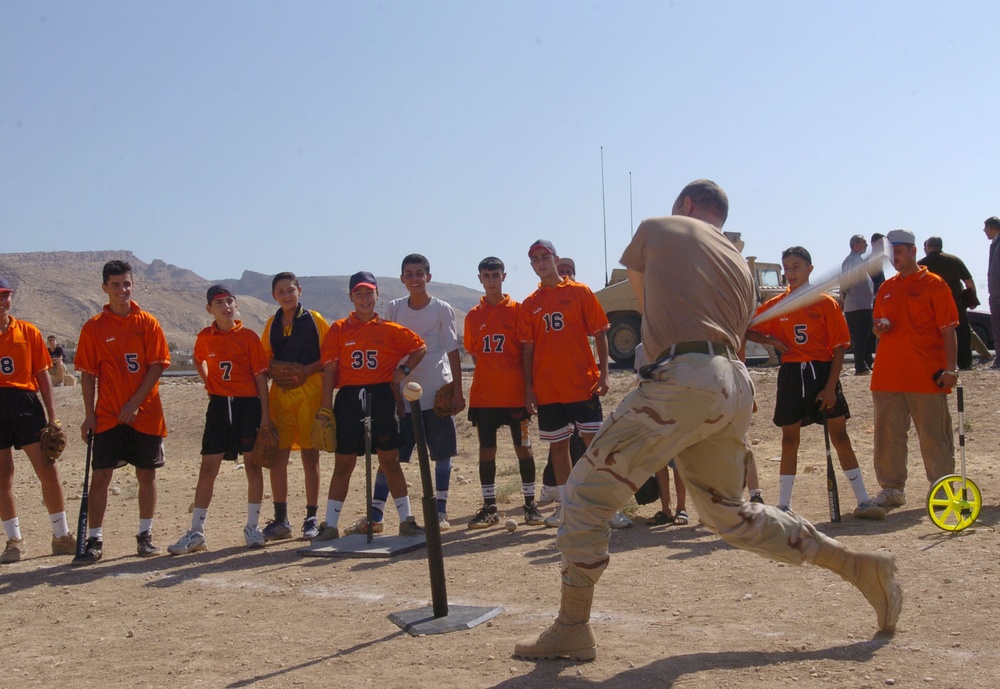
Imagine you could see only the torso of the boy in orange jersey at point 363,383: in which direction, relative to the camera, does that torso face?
toward the camera

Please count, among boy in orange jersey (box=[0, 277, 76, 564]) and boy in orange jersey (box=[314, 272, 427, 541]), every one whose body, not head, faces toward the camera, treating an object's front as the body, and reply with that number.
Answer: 2

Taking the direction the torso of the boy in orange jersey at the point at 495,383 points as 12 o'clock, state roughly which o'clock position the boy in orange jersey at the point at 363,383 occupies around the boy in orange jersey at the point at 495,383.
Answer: the boy in orange jersey at the point at 363,383 is roughly at 2 o'clock from the boy in orange jersey at the point at 495,383.

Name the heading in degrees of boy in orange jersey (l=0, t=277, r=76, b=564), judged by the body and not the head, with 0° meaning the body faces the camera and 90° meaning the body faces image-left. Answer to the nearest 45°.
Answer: approximately 0°

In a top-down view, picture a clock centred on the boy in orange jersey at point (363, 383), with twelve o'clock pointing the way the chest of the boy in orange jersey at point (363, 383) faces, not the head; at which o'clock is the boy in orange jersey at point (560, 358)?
the boy in orange jersey at point (560, 358) is roughly at 9 o'clock from the boy in orange jersey at point (363, 383).

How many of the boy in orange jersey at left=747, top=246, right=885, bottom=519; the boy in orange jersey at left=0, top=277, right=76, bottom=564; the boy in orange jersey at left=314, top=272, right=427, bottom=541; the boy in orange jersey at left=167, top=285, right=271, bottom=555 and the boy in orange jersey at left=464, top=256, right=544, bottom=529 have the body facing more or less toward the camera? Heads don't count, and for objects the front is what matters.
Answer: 5

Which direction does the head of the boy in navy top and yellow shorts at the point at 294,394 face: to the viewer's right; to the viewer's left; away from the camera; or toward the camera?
toward the camera

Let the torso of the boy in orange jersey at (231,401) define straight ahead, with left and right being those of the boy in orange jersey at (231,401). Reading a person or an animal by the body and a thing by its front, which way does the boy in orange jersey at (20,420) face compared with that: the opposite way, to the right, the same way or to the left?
the same way

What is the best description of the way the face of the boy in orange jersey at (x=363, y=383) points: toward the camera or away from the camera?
toward the camera

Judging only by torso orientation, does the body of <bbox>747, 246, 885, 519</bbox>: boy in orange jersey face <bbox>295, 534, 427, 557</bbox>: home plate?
no

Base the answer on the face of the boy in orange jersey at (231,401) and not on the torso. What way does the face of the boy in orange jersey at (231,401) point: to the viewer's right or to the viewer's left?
to the viewer's right

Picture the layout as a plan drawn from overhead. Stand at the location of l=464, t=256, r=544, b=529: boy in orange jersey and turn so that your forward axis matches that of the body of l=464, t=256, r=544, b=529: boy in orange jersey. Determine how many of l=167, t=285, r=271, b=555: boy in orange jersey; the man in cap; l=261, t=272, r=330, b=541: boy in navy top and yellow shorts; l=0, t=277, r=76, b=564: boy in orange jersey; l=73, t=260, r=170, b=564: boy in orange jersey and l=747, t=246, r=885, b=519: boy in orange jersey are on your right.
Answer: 4

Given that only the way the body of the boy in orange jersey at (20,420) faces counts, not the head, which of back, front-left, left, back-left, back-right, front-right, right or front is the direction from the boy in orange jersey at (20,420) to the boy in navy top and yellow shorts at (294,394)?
left

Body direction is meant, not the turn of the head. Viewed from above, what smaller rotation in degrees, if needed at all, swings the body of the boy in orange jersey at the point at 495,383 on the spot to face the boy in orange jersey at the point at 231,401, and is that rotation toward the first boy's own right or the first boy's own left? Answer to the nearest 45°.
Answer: approximately 90° to the first boy's own right

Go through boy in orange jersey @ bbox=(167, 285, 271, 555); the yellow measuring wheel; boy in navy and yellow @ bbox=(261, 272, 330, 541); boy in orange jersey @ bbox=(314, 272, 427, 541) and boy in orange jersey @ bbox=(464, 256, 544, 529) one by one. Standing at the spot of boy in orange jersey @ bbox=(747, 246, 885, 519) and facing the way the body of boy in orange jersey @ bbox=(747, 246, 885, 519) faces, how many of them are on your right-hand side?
4

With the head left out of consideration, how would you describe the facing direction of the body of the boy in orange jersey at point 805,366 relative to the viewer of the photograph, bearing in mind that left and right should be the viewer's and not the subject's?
facing the viewer

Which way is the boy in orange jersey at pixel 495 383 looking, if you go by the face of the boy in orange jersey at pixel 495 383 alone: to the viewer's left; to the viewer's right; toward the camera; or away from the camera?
toward the camera

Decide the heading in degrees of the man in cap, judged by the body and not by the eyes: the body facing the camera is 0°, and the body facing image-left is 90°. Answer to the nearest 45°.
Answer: approximately 45°
